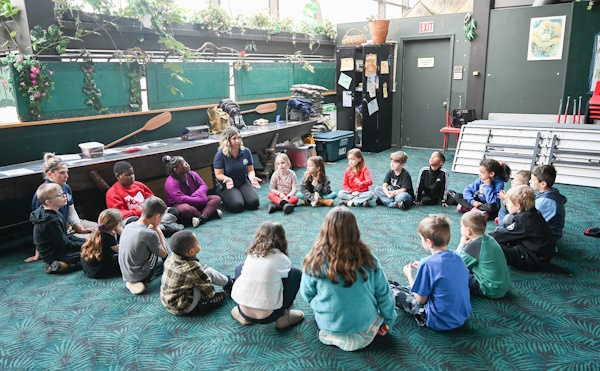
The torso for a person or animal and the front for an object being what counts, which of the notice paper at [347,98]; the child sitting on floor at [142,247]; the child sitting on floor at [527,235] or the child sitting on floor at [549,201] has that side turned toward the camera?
the notice paper

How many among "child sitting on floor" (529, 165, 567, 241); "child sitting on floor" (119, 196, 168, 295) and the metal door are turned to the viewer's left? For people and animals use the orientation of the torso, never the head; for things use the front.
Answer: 1

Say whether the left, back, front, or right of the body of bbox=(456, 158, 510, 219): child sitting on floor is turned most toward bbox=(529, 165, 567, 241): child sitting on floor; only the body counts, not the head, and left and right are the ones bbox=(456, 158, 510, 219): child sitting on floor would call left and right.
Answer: left

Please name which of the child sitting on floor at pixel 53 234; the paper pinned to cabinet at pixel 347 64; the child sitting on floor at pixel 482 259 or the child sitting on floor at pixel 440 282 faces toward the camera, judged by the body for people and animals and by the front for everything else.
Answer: the paper pinned to cabinet

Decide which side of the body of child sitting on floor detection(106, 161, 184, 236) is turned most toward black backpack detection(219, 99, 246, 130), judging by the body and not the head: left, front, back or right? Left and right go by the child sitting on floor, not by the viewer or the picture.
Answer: left

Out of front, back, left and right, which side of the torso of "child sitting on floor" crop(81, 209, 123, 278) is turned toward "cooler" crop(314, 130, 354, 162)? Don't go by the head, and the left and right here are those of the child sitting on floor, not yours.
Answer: front

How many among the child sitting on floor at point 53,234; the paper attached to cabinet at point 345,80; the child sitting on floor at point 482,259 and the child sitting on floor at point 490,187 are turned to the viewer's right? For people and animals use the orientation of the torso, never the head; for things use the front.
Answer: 1

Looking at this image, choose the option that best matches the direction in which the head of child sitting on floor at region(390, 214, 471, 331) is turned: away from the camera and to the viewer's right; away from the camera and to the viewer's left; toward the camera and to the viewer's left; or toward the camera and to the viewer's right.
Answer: away from the camera and to the viewer's left

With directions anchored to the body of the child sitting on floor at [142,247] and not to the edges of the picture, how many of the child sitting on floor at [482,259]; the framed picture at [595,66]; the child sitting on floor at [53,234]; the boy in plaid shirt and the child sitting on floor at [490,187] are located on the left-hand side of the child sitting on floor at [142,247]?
1

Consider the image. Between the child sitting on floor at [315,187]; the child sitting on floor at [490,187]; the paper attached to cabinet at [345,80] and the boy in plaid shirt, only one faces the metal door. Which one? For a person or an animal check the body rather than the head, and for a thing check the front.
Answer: the boy in plaid shirt

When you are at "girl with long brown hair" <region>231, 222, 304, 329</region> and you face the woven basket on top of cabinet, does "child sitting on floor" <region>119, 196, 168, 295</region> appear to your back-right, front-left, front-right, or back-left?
front-left

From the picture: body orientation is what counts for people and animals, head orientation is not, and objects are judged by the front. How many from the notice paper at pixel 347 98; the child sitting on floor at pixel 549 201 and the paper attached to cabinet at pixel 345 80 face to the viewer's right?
0

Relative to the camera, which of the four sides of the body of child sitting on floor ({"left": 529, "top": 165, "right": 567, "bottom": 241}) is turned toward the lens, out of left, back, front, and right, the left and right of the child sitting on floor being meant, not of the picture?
left

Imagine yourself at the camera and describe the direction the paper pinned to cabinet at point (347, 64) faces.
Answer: facing the viewer

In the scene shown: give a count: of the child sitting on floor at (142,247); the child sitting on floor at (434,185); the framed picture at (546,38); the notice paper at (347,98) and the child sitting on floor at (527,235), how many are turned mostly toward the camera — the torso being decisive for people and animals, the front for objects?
3

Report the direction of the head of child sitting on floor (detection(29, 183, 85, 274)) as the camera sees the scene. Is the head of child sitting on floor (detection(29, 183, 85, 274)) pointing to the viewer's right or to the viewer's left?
to the viewer's right

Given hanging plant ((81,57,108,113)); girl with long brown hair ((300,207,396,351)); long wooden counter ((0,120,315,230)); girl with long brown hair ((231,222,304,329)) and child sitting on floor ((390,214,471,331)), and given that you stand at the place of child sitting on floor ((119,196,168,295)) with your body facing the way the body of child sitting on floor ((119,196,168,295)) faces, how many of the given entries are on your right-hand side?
3

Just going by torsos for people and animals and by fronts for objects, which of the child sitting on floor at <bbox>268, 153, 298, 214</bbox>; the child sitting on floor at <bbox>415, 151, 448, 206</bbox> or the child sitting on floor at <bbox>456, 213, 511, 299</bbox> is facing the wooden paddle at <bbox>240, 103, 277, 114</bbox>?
the child sitting on floor at <bbox>456, 213, 511, 299</bbox>

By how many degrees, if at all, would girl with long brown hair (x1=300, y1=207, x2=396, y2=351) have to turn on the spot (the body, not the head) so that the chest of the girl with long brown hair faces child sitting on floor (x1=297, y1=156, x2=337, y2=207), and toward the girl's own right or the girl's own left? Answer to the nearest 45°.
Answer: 0° — they already face them

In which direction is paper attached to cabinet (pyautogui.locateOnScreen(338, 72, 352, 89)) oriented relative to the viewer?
toward the camera
